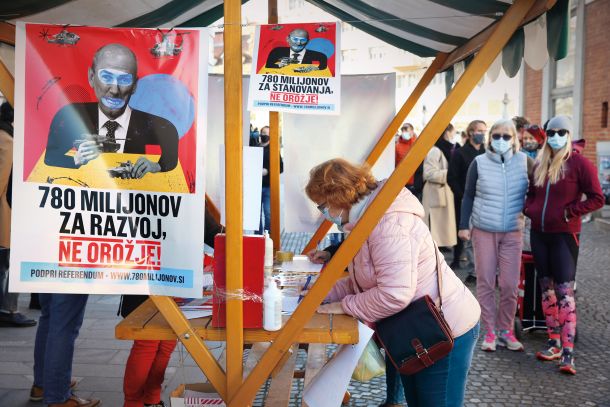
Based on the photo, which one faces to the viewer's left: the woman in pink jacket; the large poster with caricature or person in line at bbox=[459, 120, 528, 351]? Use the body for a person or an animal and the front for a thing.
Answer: the woman in pink jacket

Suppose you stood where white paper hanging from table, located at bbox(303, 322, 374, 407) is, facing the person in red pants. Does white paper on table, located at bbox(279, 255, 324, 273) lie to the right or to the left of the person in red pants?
right

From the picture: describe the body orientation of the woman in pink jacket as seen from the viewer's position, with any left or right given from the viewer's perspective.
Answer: facing to the left of the viewer

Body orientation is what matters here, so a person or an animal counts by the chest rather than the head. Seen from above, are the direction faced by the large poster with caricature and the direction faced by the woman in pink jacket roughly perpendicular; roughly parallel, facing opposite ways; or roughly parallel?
roughly perpendicular

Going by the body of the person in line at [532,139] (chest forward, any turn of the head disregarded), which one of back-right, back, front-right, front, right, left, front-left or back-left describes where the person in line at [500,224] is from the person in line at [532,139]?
front-left

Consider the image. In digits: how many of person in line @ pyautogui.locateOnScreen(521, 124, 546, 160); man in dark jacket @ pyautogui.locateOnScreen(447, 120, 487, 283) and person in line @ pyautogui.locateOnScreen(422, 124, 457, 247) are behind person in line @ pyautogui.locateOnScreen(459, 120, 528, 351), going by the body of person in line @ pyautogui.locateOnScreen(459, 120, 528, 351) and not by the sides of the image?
3

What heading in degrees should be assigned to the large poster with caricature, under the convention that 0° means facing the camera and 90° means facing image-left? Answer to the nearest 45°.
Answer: approximately 0°

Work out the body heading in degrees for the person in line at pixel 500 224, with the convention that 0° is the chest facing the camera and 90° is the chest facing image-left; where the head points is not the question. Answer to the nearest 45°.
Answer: approximately 0°

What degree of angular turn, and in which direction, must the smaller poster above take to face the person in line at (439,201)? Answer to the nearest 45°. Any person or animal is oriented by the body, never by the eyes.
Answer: approximately 135° to its left
